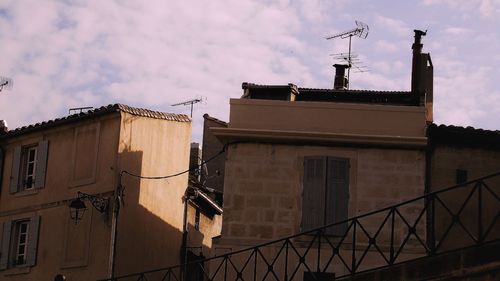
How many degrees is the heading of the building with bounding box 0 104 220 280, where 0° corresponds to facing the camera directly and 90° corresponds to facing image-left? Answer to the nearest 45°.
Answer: approximately 45°

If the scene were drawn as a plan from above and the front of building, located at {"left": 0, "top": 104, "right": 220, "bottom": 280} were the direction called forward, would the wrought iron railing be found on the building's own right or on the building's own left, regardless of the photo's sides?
on the building's own left

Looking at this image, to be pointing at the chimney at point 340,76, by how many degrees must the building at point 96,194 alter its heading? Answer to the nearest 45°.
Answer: approximately 135° to its left
